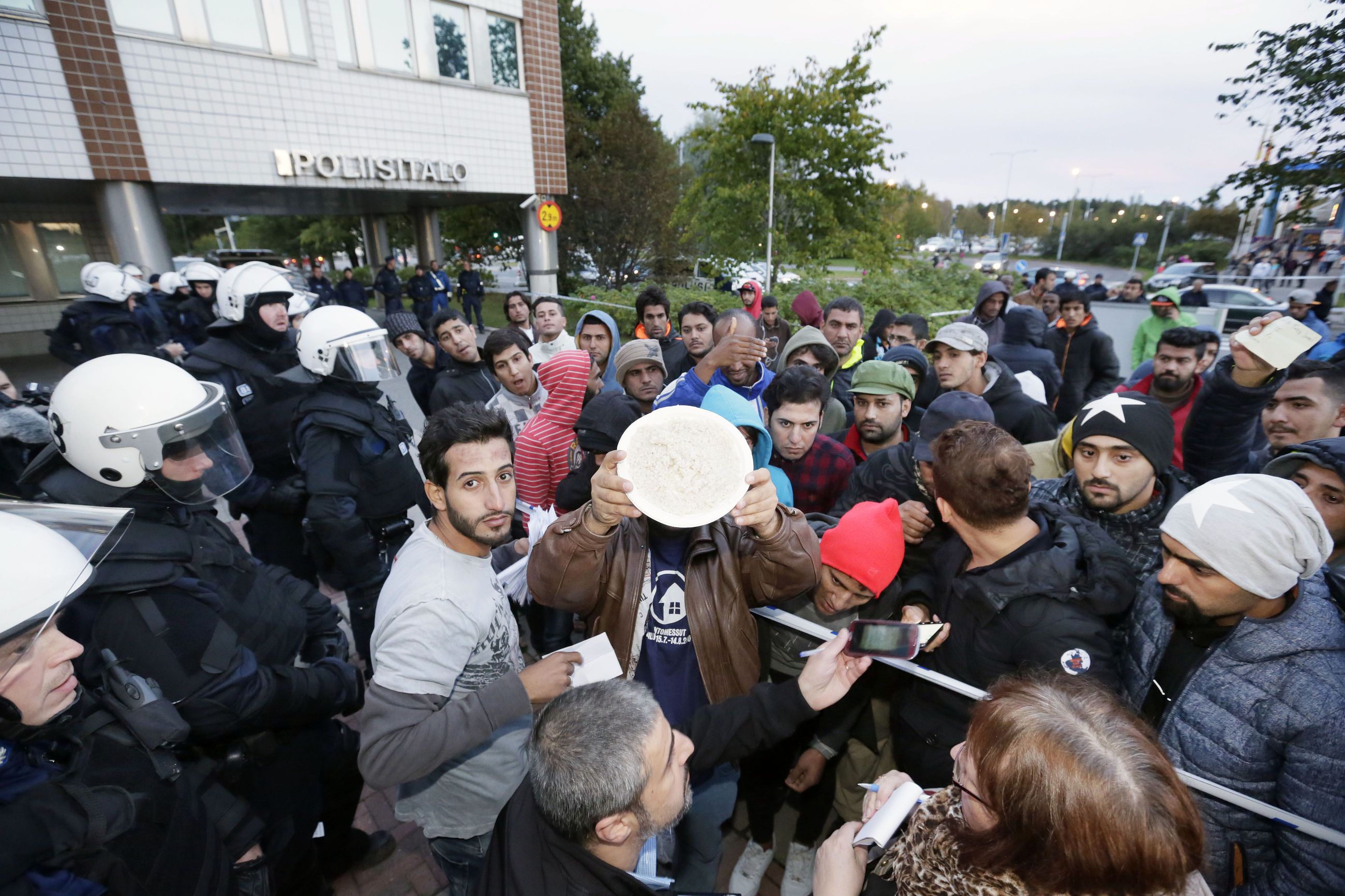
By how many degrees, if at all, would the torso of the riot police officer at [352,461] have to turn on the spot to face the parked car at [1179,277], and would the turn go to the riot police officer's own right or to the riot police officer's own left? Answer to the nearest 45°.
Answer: approximately 45° to the riot police officer's own left

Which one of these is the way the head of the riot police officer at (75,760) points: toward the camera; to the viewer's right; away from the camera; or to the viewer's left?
to the viewer's right

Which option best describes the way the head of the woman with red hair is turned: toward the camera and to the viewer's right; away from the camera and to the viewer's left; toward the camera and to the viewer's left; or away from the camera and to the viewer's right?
away from the camera and to the viewer's left

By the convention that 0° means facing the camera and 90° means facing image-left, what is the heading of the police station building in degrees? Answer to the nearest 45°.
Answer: approximately 315°

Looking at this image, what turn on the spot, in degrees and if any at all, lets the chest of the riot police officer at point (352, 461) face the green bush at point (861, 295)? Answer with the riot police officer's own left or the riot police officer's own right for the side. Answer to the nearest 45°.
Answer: approximately 90° to the riot police officer's own left

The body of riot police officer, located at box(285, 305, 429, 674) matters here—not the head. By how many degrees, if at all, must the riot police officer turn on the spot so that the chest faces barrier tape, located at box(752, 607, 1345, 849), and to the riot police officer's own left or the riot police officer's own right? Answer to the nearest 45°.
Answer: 0° — they already face it
